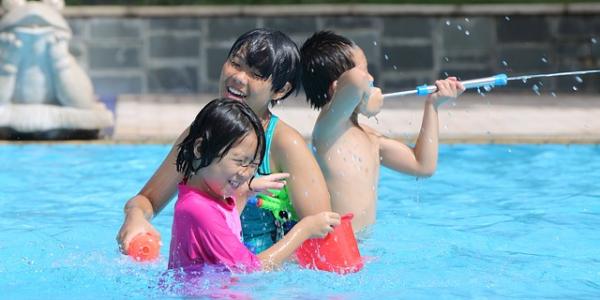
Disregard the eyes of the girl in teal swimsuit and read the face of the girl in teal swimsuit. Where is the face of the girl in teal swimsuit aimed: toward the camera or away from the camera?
toward the camera

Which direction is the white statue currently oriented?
toward the camera

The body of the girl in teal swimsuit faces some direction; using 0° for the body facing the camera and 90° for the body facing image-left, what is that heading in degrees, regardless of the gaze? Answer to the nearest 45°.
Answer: approximately 45°

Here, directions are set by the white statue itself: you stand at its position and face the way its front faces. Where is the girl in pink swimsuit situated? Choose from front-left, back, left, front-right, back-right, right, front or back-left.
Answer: front

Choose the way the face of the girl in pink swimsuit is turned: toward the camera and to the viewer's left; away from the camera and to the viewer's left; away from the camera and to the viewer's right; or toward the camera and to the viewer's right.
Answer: toward the camera and to the viewer's right

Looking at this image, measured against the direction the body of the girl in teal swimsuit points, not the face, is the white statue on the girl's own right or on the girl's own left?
on the girl's own right

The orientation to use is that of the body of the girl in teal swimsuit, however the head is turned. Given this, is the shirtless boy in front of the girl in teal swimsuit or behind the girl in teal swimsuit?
behind
